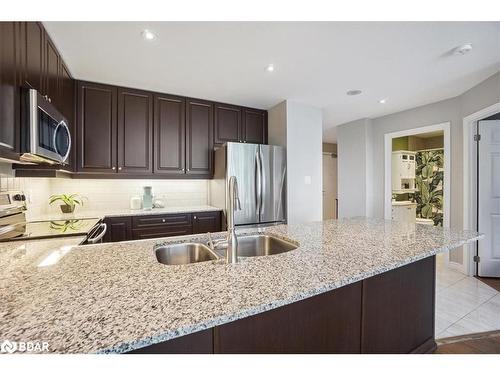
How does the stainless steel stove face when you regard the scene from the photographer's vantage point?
facing the viewer and to the right of the viewer

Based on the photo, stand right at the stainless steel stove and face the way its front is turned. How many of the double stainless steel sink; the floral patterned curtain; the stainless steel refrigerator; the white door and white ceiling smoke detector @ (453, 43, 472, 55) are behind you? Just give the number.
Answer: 0

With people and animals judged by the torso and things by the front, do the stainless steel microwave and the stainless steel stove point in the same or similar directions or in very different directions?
same or similar directions

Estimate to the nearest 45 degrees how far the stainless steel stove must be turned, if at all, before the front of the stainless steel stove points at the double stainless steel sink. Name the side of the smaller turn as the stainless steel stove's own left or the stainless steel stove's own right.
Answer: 0° — it already faces it

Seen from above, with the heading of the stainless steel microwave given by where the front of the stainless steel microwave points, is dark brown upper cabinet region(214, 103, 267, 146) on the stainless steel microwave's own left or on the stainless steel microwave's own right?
on the stainless steel microwave's own left

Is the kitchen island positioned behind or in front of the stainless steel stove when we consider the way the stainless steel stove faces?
in front

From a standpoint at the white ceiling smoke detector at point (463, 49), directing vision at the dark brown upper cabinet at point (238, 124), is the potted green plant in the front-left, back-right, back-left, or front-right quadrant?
front-left

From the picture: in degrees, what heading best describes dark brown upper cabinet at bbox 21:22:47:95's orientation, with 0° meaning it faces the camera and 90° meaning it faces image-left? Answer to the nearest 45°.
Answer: approximately 315°

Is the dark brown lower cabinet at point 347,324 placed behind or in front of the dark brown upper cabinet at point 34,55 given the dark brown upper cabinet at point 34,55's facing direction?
in front

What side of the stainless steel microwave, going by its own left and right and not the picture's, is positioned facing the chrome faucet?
front

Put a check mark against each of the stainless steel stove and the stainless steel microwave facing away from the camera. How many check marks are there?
0

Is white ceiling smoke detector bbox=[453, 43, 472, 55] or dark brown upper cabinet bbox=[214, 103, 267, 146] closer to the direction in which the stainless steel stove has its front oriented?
the white ceiling smoke detector

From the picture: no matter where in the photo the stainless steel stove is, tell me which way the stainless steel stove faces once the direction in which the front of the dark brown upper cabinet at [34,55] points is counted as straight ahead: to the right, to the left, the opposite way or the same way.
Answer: the same way

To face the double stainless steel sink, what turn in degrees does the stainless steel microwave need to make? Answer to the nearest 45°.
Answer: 0° — it already faces it

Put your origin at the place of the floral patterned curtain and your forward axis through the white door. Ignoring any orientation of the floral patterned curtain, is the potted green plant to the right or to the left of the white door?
right
